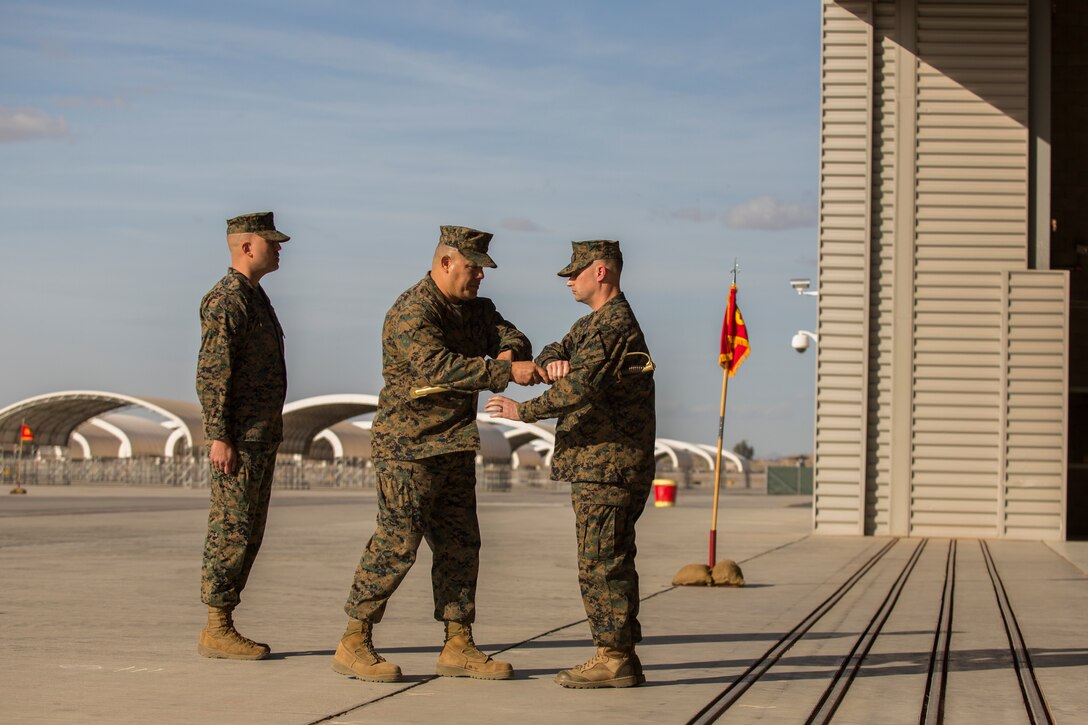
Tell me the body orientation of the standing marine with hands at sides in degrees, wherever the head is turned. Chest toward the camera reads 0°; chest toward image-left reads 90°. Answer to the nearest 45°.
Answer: approximately 270°

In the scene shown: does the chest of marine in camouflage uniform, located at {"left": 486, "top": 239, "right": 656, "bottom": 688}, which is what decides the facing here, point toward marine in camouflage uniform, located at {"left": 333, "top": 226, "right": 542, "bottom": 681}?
yes

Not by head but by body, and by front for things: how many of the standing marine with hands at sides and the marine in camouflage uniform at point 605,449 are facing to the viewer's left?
1

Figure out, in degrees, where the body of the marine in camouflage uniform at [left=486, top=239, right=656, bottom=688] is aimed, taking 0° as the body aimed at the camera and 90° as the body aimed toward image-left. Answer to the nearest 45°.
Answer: approximately 90°

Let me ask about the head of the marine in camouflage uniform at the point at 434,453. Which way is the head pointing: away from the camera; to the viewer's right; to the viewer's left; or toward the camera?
to the viewer's right

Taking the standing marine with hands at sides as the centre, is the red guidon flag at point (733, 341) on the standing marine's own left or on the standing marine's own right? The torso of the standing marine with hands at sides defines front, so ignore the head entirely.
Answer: on the standing marine's own left

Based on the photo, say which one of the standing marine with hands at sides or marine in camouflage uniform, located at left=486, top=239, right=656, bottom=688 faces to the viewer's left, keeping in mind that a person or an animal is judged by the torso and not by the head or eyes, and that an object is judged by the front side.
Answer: the marine in camouflage uniform

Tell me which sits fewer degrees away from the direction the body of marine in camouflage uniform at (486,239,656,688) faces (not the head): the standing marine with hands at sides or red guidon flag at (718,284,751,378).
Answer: the standing marine with hands at sides

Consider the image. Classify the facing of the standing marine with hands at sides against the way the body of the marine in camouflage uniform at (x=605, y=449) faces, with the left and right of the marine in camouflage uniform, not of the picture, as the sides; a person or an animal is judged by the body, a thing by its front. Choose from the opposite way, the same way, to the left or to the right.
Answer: the opposite way

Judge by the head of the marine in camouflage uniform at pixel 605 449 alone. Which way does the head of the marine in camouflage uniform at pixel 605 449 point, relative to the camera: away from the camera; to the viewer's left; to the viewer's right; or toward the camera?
to the viewer's left

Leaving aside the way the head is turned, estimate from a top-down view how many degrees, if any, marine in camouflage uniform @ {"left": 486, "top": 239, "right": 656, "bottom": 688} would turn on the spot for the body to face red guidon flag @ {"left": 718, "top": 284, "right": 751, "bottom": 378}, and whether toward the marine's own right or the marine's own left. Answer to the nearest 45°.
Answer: approximately 90° to the marine's own right
